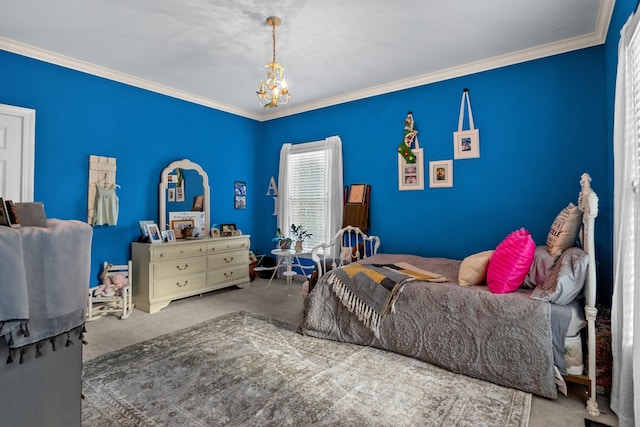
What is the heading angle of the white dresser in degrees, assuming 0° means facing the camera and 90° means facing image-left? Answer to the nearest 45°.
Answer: approximately 315°

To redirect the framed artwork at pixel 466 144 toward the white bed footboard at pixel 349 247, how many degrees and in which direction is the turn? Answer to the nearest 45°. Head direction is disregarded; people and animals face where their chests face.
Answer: approximately 90° to its right

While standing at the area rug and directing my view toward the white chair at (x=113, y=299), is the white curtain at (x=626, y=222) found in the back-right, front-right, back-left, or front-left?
back-right

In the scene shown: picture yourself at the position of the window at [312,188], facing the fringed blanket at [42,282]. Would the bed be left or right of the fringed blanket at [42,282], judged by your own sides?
left

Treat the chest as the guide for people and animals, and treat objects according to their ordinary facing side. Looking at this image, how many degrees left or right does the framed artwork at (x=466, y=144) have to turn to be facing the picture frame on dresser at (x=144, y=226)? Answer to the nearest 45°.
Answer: approximately 90° to its right

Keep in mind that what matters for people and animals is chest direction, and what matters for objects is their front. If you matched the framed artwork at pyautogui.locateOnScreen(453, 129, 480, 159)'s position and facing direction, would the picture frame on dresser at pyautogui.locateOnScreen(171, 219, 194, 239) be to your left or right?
on your right

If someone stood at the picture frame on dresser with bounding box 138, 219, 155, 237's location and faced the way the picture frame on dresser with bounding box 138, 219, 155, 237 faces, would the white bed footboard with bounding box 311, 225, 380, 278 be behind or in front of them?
in front

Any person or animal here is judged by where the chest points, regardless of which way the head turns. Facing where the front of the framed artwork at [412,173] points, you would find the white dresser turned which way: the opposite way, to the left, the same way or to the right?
to the left
